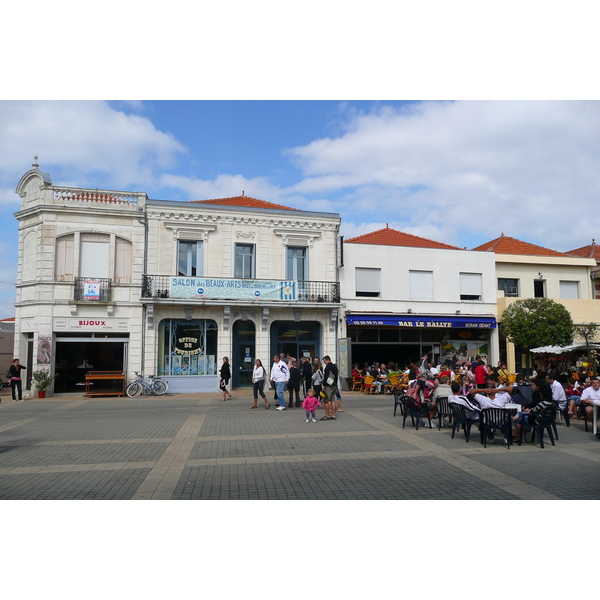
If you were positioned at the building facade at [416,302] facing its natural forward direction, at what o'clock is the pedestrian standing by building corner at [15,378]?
The pedestrian standing by building corner is roughly at 2 o'clock from the building facade.

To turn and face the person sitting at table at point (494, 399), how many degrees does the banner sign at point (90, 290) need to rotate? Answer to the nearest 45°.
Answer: approximately 45° to its left

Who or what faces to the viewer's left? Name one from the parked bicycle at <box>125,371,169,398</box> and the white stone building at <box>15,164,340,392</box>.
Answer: the parked bicycle

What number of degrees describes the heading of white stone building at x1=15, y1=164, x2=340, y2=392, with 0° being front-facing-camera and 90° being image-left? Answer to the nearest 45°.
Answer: approximately 0°

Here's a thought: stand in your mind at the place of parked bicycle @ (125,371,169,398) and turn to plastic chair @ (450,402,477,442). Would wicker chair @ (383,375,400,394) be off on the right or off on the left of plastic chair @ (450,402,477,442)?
left

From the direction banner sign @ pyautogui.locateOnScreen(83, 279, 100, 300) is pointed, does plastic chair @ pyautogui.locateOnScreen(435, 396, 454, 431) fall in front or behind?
in front

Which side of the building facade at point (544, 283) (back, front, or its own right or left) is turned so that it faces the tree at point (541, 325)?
front

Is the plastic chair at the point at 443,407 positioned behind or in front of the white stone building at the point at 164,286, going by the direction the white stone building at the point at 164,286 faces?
in front

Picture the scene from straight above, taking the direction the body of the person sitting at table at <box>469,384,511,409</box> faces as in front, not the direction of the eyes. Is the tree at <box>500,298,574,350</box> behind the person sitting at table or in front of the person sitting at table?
in front

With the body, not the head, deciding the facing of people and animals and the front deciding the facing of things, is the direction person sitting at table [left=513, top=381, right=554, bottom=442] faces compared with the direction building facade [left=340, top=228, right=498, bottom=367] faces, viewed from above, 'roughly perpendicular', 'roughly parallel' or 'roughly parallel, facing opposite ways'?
roughly perpendicular

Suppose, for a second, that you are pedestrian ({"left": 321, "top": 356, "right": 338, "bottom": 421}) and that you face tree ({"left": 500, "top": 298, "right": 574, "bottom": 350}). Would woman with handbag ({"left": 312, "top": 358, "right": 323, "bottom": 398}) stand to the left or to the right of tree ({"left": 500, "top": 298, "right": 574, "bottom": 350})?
left
